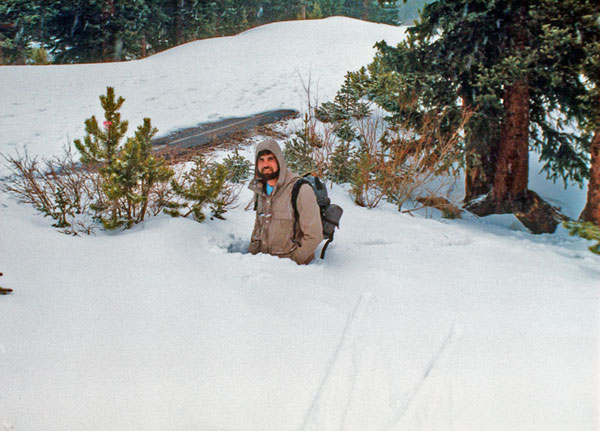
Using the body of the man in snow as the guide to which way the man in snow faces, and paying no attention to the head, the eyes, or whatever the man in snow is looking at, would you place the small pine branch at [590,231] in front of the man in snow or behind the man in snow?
behind

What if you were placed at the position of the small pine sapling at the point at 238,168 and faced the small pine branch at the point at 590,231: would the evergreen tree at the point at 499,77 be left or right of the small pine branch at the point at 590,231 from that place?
left

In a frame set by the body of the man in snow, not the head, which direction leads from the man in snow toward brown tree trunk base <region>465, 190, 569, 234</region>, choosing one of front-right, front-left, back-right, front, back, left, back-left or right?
back

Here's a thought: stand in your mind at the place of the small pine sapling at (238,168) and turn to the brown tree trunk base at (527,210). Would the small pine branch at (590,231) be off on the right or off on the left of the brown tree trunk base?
right

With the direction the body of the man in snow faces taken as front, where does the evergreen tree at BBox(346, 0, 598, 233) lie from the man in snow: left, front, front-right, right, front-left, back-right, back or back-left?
back

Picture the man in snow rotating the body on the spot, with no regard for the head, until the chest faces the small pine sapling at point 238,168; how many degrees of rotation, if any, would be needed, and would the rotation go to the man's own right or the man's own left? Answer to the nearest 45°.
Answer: approximately 135° to the man's own right

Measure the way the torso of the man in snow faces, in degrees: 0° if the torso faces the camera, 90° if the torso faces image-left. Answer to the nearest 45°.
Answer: approximately 45°

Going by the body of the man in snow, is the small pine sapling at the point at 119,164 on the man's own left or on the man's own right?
on the man's own right
